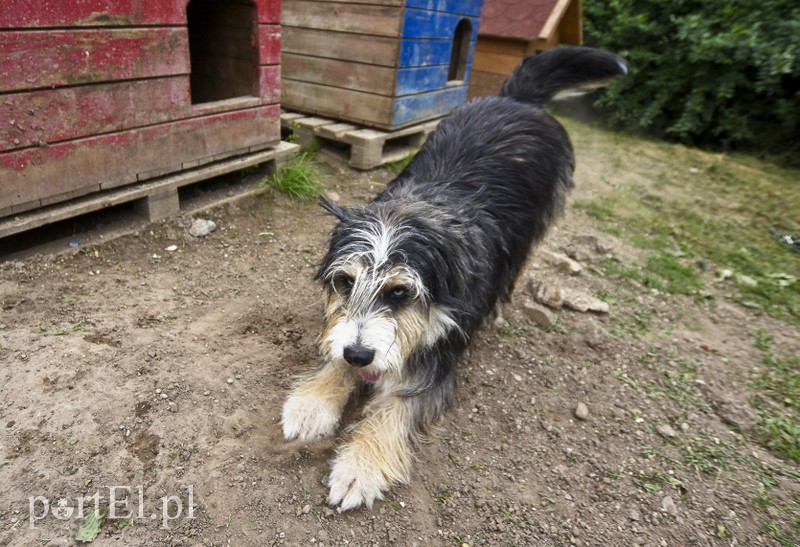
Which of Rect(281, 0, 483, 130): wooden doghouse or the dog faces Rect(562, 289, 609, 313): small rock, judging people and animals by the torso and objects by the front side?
the wooden doghouse

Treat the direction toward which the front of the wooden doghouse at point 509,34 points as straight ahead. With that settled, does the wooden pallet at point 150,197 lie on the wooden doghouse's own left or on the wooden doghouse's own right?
on the wooden doghouse's own right

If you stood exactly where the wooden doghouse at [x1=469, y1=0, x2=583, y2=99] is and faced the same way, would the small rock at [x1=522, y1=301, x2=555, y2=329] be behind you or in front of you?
in front

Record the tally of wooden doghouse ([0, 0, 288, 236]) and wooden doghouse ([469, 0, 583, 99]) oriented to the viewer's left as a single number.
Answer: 0

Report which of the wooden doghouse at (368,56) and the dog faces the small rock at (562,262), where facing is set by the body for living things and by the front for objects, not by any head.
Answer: the wooden doghouse

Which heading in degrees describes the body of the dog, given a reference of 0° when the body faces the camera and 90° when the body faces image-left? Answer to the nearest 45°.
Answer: approximately 45°

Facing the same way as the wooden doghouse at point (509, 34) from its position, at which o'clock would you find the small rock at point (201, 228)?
The small rock is roughly at 2 o'clock from the wooden doghouse.

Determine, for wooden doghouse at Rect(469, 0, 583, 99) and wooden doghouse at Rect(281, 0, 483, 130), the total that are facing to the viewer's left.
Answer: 0

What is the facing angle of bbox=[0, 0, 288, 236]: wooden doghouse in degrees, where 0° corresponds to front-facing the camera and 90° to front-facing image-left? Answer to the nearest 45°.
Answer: approximately 315°

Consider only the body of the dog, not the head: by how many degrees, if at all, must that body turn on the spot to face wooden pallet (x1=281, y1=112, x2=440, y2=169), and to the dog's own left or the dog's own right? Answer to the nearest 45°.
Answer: approximately 135° to the dog's own right

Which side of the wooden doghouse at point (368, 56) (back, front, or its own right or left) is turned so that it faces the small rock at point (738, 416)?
front

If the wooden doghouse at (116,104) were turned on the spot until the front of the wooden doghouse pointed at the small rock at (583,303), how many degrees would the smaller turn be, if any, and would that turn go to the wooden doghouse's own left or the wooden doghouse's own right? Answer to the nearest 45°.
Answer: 0° — it already faces it
